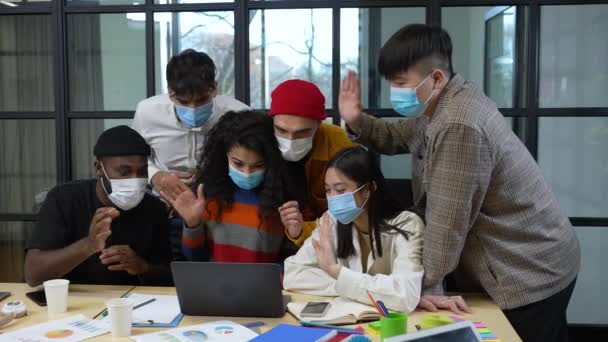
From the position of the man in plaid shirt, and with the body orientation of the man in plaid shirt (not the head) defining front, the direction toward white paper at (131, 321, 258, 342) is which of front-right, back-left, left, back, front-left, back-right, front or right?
front-left

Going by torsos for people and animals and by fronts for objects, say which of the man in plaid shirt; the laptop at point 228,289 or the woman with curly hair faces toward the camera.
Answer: the woman with curly hair

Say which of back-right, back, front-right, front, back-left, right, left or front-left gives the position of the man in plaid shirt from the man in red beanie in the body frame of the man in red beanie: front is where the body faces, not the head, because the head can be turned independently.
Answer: left

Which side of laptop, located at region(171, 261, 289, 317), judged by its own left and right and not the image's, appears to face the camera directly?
back

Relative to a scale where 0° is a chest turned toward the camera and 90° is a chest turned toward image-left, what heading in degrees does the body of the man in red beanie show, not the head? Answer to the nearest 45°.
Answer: approximately 45°

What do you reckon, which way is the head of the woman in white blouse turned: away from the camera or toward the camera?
toward the camera

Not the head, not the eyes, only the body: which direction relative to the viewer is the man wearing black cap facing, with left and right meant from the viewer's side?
facing the viewer and to the right of the viewer

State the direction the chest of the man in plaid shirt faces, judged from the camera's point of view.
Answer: to the viewer's left

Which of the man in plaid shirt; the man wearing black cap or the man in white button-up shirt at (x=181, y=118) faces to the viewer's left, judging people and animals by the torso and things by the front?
the man in plaid shirt

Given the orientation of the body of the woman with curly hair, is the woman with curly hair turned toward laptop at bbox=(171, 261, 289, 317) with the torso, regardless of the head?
yes

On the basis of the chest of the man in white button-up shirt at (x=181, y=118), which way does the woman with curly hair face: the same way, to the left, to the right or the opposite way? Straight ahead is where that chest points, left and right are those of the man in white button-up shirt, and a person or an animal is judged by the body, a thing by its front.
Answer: the same way

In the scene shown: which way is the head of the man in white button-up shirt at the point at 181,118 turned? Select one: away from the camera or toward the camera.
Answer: toward the camera

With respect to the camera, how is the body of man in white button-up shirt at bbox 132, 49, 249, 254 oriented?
toward the camera

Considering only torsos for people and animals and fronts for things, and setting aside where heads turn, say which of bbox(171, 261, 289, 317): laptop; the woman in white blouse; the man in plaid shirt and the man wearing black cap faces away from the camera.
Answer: the laptop

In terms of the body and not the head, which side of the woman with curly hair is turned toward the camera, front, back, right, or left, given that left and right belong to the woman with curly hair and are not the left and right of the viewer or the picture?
front
